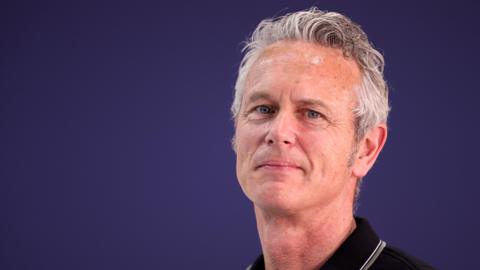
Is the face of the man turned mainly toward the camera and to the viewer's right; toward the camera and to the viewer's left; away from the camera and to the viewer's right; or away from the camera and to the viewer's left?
toward the camera and to the viewer's left

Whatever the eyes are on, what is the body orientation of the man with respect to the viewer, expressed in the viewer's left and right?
facing the viewer and to the left of the viewer
